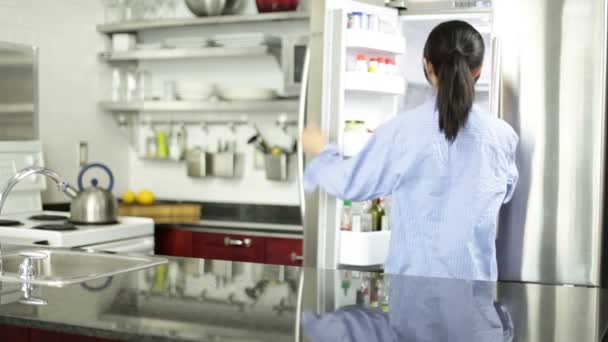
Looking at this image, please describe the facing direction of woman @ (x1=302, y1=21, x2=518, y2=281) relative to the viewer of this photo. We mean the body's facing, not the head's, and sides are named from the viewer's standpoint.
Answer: facing away from the viewer

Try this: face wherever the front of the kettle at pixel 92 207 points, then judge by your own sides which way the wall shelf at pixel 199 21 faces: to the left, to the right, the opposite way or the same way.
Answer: to the left

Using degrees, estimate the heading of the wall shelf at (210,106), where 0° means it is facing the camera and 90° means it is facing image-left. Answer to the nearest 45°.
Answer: approximately 0°

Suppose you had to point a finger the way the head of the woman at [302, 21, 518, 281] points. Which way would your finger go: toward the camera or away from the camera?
away from the camera

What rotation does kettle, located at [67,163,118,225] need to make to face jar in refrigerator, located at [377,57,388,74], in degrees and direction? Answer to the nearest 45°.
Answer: approximately 135° to its left

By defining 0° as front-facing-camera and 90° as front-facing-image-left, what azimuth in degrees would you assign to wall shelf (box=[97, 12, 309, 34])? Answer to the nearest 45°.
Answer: approximately 0°

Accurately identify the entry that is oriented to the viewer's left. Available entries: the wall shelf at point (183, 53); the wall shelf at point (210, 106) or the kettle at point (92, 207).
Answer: the kettle

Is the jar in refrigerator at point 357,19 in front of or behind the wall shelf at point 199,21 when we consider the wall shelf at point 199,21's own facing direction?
in front

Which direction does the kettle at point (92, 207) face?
to the viewer's left
